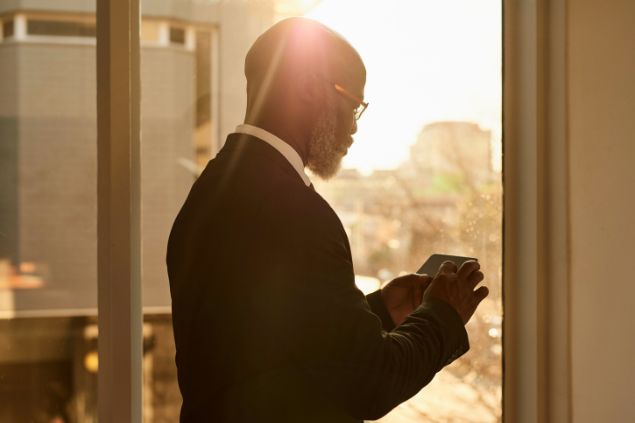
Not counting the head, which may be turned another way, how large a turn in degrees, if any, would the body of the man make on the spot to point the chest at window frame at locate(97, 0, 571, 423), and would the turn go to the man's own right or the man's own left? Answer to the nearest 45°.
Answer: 0° — they already face it

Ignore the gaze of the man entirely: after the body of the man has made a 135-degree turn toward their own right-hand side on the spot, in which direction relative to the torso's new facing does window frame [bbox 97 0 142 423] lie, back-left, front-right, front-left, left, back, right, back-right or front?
back-right

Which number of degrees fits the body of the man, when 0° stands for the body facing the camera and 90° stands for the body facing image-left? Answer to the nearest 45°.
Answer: approximately 225°

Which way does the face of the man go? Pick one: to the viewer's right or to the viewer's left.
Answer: to the viewer's right
